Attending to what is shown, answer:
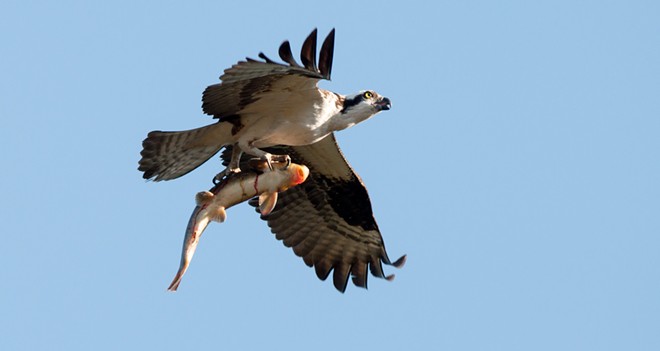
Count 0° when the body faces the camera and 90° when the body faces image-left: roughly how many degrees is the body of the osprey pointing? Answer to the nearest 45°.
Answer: approximately 270°
